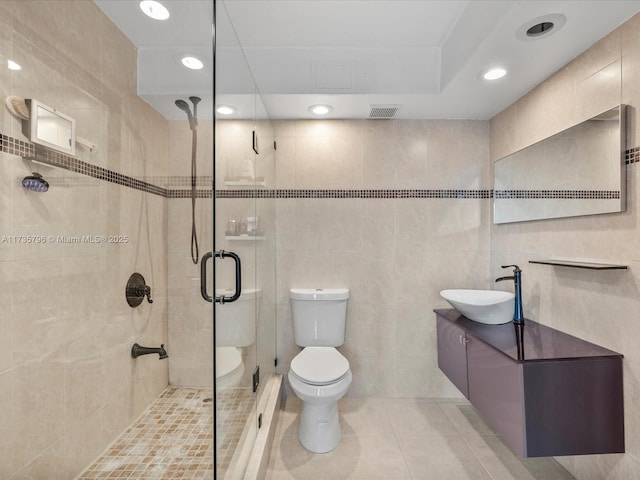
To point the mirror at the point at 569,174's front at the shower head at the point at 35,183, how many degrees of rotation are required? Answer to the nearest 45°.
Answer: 0° — it already faces it

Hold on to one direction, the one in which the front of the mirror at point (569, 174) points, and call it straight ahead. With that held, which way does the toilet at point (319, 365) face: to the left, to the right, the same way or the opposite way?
to the left

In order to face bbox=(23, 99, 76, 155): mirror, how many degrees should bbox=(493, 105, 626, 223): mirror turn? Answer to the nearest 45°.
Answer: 0° — it already faces it

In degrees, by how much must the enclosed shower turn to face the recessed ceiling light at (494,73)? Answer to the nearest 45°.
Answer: approximately 45° to its left

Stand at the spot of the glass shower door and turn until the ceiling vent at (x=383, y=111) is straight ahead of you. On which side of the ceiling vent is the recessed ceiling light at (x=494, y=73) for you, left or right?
right

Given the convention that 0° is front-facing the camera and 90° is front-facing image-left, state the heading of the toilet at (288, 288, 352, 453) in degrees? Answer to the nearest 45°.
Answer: approximately 0°
